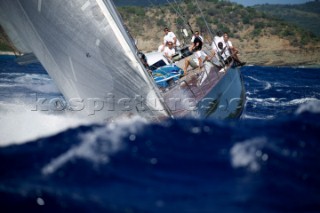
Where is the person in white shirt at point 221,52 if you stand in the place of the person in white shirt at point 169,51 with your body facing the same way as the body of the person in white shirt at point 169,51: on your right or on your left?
on your left

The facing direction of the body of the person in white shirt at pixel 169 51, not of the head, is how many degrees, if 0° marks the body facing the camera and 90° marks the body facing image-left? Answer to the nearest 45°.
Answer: approximately 0°
